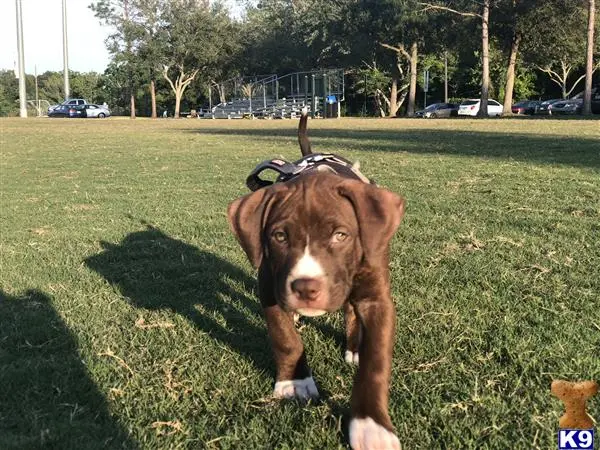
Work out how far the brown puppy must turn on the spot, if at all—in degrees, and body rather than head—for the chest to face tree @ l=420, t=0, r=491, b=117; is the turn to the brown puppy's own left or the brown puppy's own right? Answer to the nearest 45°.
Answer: approximately 180°

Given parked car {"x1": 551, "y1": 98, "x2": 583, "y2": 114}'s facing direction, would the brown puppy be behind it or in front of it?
in front

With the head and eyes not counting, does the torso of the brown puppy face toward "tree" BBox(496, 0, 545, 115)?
no

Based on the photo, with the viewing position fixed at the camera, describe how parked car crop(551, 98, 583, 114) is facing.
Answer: facing the viewer and to the left of the viewer

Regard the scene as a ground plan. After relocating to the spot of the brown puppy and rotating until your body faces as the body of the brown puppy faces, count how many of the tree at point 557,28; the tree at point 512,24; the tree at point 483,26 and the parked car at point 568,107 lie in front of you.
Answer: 0

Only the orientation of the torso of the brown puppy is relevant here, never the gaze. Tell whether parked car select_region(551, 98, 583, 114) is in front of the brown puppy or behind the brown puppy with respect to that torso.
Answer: behind

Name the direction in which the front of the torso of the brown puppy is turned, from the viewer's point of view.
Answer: toward the camera

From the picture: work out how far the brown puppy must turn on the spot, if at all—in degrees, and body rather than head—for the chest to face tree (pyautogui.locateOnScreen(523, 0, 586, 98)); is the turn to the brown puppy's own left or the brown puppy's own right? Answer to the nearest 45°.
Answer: approximately 180°
